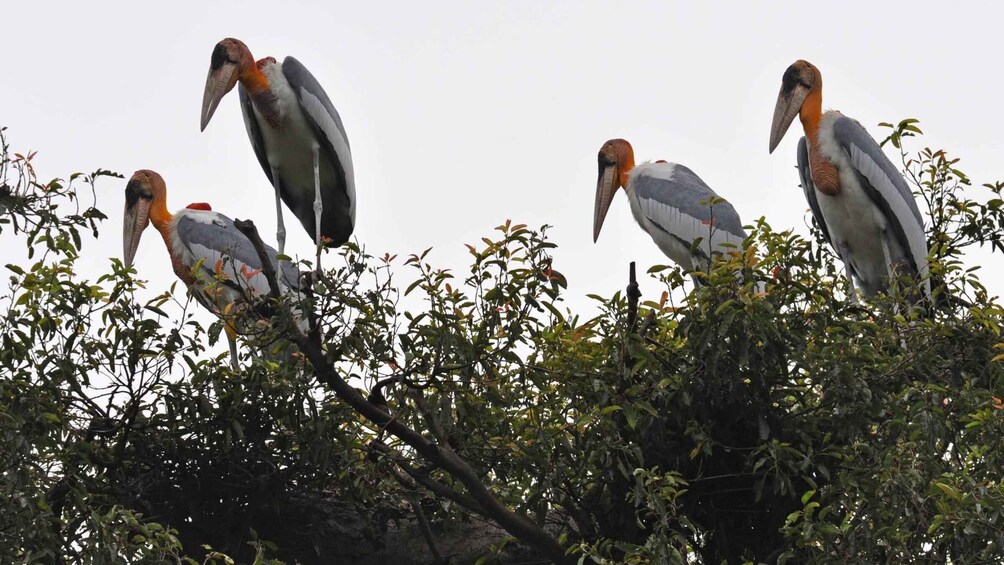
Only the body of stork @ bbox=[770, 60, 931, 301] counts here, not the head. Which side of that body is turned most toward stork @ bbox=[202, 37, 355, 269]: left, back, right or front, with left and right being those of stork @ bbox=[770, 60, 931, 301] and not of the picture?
front

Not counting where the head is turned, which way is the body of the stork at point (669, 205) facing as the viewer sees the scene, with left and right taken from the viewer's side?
facing to the left of the viewer

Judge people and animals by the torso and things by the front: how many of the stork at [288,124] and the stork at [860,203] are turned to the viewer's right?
0

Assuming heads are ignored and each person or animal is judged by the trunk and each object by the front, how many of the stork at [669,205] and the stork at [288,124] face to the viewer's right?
0

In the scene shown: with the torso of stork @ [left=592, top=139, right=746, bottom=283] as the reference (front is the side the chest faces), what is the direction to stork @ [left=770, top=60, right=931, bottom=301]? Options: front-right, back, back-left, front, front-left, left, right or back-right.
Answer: back

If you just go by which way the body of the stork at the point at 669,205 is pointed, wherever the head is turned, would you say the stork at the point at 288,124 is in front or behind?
in front

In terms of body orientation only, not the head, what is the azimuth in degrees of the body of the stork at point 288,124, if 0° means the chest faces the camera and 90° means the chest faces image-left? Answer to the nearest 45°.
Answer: approximately 45°

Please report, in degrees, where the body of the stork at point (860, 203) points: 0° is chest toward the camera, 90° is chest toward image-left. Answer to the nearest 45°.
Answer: approximately 45°

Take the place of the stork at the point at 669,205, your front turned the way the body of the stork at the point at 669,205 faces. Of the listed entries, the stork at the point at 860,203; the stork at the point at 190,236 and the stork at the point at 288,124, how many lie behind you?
1
